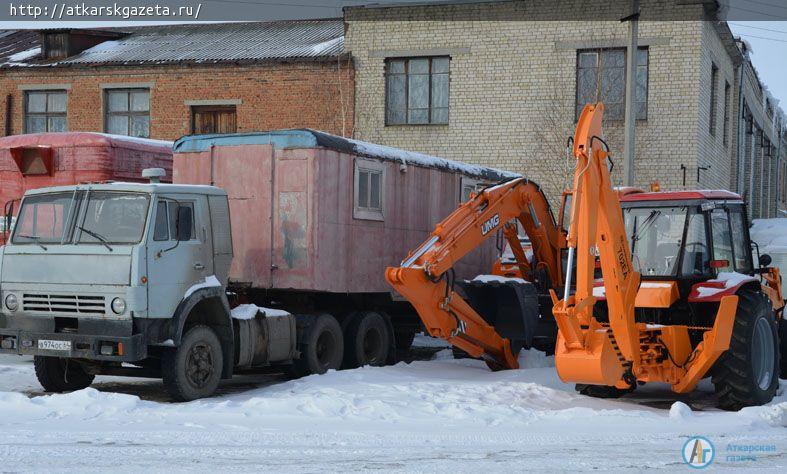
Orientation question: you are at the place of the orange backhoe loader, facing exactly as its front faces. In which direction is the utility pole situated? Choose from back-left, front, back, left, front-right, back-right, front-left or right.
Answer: front-left

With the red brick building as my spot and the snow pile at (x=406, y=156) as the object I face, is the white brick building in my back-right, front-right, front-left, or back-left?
front-left

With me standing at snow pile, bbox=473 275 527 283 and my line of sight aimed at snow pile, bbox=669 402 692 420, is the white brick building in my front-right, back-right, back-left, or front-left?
back-left

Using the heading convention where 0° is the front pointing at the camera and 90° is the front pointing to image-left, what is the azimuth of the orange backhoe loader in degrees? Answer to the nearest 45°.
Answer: approximately 225°

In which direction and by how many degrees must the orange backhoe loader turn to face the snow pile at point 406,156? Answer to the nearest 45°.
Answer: approximately 90° to its left

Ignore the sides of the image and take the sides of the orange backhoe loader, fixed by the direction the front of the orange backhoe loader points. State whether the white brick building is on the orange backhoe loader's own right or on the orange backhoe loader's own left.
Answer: on the orange backhoe loader's own left

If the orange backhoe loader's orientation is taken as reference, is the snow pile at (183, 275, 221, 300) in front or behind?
behind

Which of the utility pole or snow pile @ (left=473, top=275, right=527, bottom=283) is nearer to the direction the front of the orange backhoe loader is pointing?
the utility pole
